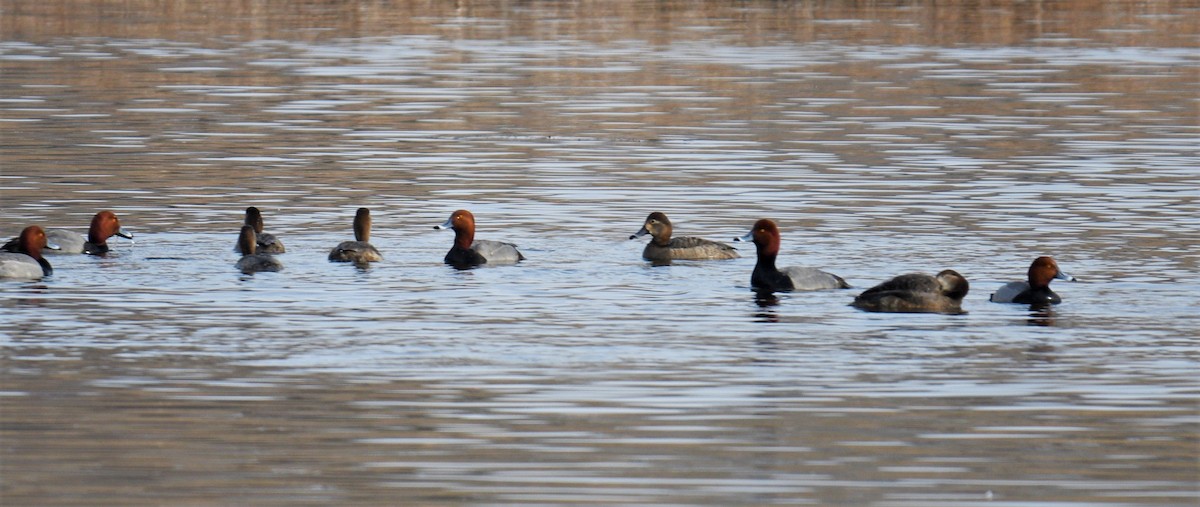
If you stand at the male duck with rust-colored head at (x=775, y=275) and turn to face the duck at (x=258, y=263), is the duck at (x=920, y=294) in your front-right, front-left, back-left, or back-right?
back-left

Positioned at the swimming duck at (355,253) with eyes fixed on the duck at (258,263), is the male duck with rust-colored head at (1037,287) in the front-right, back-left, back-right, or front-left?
back-left

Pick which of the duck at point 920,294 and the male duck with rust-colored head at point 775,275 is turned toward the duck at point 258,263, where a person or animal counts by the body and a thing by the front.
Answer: the male duck with rust-colored head

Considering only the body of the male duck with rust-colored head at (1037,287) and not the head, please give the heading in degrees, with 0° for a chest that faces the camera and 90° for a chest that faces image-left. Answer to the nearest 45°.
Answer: approximately 270°

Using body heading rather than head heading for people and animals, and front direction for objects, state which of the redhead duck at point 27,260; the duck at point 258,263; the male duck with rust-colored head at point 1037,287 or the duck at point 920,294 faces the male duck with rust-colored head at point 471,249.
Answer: the redhead duck

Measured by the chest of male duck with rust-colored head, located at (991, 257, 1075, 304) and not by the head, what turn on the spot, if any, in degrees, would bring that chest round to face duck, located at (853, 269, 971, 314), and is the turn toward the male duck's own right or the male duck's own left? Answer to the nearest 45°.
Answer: approximately 135° to the male duck's own right

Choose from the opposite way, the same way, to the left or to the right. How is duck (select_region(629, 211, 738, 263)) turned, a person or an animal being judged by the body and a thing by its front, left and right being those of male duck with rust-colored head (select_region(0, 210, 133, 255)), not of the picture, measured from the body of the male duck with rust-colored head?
the opposite way

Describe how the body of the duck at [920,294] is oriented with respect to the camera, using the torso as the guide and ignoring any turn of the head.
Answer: to the viewer's right

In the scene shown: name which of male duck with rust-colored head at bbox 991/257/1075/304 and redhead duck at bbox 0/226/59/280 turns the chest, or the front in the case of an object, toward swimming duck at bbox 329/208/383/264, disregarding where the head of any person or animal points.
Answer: the redhead duck

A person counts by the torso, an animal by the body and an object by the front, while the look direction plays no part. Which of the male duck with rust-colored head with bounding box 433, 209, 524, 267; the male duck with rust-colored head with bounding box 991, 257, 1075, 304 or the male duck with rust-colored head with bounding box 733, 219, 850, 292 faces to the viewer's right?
the male duck with rust-colored head with bounding box 991, 257, 1075, 304

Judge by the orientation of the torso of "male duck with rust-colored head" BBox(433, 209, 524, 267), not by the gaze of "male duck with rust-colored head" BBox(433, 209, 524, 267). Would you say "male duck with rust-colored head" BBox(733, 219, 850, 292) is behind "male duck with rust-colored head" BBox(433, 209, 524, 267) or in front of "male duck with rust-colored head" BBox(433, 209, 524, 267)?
behind

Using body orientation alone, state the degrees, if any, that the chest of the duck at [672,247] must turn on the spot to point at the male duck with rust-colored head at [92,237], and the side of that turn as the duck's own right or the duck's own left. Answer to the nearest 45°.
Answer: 0° — it already faces it

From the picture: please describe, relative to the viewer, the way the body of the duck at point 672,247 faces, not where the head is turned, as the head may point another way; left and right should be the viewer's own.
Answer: facing to the left of the viewer

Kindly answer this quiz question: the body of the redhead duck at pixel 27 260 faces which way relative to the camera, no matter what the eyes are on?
to the viewer's right

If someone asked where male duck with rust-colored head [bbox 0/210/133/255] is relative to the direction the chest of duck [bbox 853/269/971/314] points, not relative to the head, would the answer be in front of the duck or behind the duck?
behind

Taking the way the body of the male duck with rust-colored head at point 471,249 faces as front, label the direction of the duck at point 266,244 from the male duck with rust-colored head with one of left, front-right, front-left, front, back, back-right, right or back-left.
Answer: front

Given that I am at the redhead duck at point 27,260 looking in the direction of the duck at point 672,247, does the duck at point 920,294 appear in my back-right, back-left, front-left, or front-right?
front-right

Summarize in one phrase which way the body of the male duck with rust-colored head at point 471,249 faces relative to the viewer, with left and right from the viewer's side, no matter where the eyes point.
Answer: facing to the left of the viewer
